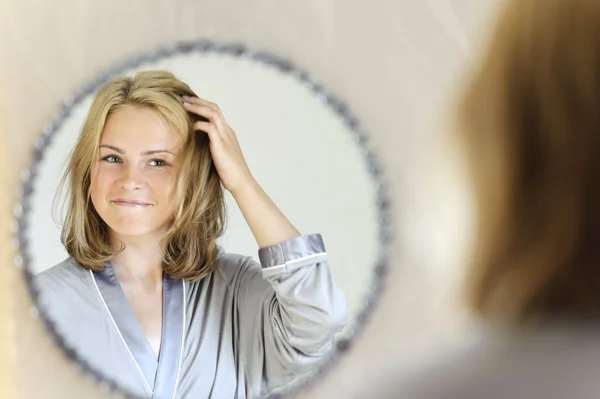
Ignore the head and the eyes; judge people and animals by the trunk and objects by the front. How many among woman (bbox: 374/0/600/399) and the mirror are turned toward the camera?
1

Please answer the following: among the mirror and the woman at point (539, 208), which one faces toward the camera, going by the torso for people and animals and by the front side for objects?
the mirror

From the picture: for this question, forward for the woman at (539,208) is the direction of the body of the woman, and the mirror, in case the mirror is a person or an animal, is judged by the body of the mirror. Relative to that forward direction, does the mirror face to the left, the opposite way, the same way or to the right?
the opposite way

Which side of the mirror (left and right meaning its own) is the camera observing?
front

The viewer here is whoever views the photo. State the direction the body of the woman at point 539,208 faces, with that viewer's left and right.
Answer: facing away from the viewer and to the left of the viewer
